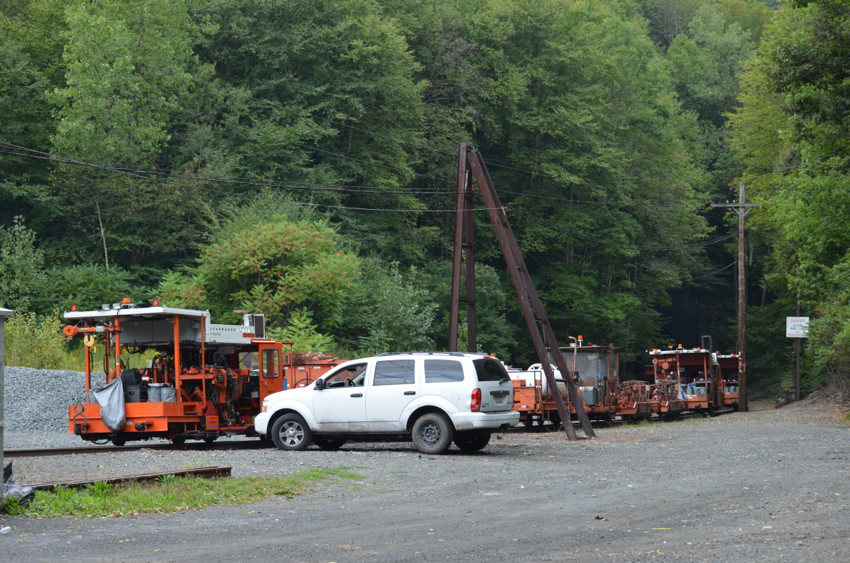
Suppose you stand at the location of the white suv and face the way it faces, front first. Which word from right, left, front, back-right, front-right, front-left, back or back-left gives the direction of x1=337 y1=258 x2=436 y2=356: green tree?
front-right

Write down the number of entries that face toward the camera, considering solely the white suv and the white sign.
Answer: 1

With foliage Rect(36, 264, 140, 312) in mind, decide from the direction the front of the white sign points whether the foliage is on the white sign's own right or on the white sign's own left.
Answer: on the white sign's own right

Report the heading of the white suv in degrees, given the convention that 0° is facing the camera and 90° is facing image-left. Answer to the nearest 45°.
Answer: approximately 135°

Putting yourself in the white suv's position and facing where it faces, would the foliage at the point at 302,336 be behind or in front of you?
in front

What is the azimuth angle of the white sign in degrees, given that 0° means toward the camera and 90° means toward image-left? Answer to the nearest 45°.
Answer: approximately 0°

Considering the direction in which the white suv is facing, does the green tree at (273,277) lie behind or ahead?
ahead

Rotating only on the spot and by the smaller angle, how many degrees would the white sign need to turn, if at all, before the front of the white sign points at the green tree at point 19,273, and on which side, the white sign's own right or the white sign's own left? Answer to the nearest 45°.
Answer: approximately 45° to the white sign's own right

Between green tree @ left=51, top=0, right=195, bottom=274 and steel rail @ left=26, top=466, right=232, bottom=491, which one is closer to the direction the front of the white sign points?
the steel rail

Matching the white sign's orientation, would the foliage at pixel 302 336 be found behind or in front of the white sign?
in front

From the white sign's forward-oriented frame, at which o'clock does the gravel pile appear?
The gravel pile is roughly at 1 o'clock from the white sign.
